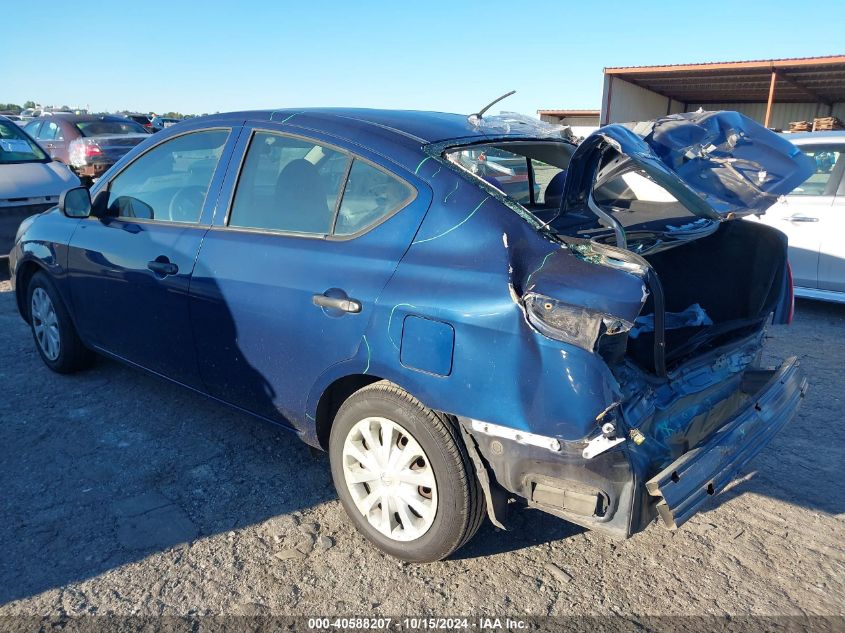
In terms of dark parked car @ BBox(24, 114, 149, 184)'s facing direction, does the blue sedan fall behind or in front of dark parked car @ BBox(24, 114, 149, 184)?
behind

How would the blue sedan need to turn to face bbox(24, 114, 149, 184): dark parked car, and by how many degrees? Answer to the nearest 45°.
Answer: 0° — it already faces it

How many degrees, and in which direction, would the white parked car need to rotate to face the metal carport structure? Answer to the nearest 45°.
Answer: approximately 90° to its right

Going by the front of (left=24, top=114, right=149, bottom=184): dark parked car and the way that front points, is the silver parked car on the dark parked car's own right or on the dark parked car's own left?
on the dark parked car's own left

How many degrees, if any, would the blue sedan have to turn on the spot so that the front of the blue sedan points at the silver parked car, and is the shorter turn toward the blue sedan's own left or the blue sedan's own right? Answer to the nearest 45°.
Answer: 0° — it already faces it

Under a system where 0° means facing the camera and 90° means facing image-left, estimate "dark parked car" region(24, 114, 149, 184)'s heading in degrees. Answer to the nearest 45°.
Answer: approximately 135°

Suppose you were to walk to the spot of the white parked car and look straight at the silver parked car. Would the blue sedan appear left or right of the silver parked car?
left

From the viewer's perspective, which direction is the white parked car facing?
to the viewer's left

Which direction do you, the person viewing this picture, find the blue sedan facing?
facing away from the viewer and to the left of the viewer

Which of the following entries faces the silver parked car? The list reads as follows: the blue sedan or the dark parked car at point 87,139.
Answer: the blue sedan

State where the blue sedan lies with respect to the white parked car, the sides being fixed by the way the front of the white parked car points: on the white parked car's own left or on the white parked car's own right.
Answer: on the white parked car's own left
